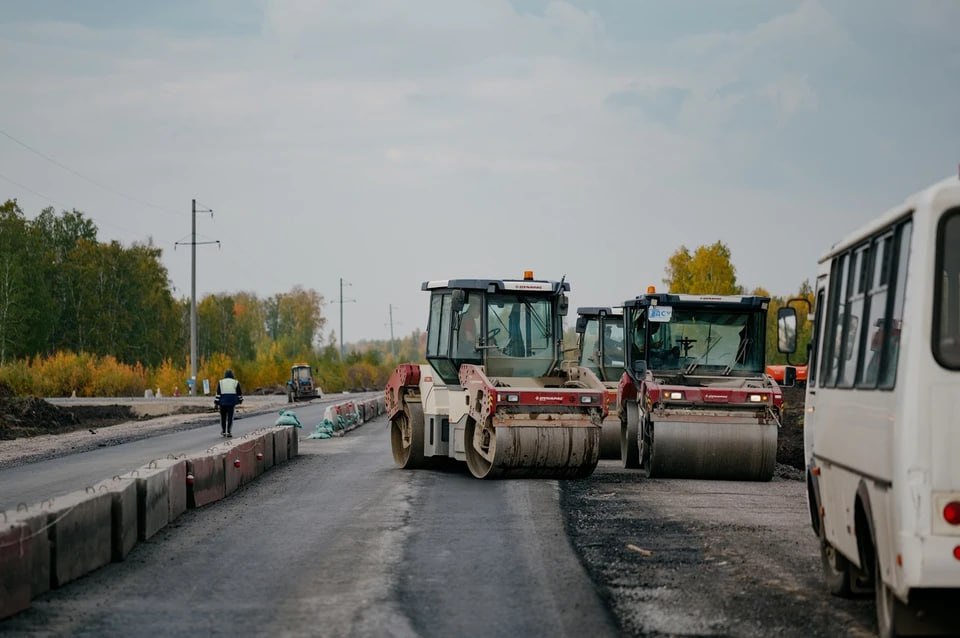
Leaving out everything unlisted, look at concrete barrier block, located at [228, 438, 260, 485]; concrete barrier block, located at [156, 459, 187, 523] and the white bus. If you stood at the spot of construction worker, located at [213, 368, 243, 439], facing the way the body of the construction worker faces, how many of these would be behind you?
3

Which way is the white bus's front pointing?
away from the camera

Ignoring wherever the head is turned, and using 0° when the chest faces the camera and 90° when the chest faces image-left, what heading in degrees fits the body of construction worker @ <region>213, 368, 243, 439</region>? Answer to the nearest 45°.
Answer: approximately 180°

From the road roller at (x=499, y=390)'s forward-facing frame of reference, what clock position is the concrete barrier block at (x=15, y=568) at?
The concrete barrier block is roughly at 2 o'clock from the road roller.

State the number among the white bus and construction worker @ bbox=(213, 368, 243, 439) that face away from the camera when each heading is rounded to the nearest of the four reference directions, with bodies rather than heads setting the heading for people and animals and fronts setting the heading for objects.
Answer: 2

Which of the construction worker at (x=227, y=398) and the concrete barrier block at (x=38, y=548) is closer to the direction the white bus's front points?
the construction worker

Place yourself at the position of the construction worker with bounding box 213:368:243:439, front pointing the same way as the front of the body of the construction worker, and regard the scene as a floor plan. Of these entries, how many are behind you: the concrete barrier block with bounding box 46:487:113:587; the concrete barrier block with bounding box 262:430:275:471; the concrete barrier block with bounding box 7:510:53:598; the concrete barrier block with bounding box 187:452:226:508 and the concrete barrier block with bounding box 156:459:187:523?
5

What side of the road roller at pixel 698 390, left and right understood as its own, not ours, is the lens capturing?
front

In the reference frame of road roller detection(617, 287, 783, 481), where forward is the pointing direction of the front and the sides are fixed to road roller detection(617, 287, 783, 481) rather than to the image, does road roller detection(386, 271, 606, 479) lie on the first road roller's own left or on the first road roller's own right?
on the first road roller's own right

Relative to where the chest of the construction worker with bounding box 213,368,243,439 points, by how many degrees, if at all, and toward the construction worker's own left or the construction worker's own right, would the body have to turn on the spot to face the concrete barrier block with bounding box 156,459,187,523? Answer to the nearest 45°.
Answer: approximately 180°

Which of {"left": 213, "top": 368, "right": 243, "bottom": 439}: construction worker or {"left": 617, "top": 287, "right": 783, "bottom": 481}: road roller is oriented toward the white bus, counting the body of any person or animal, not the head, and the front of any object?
the road roller

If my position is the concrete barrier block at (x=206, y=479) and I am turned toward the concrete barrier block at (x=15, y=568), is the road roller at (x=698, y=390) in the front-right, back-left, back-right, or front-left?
back-left

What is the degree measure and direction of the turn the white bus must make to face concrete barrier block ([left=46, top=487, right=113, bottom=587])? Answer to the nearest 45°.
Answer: approximately 90° to its left

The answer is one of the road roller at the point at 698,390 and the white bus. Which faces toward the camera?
the road roller

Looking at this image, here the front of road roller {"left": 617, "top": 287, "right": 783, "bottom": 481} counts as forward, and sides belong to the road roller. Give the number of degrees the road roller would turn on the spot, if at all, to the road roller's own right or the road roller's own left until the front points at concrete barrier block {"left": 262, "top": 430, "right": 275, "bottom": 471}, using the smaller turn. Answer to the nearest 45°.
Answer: approximately 90° to the road roller's own right

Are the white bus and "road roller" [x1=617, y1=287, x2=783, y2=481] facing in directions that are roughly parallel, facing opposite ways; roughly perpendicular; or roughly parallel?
roughly parallel, facing opposite ways
